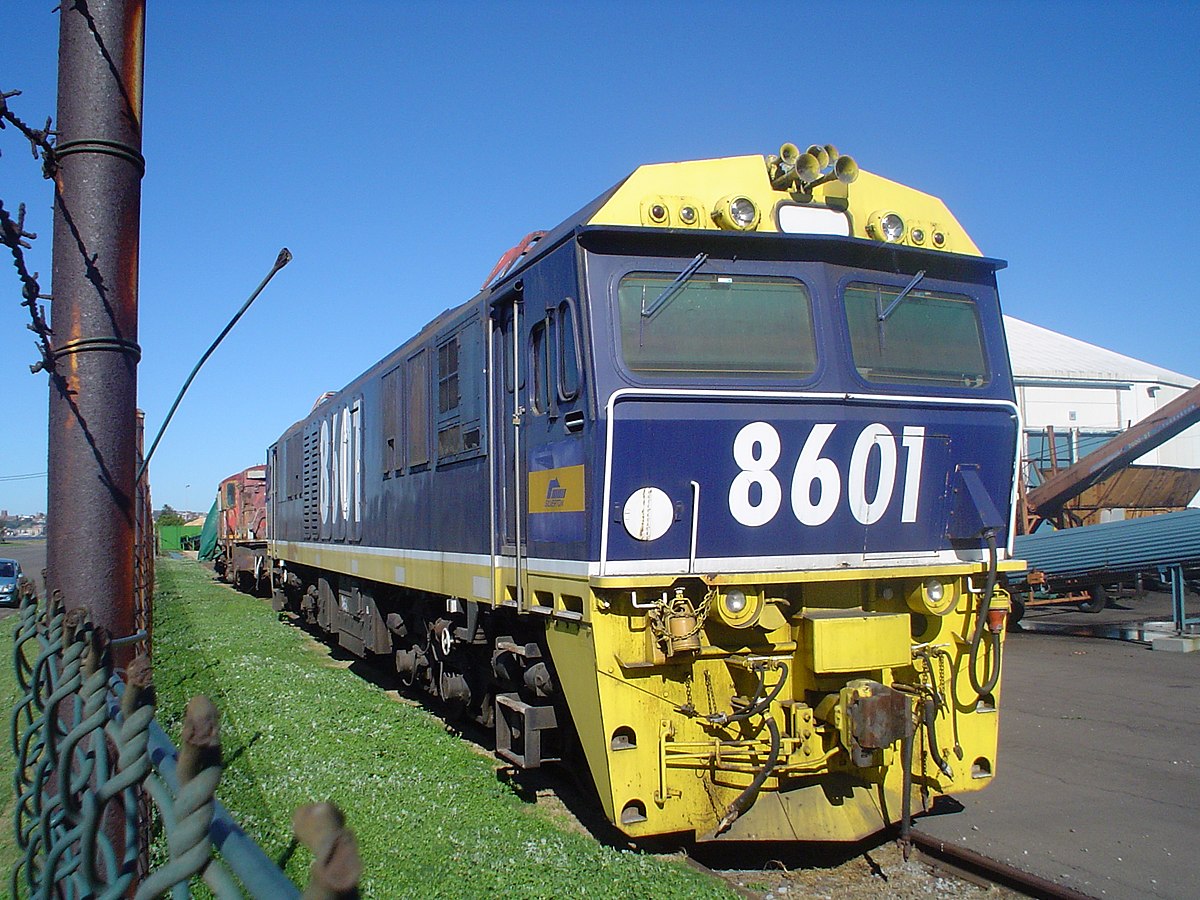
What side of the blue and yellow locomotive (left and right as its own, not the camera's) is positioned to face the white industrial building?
left

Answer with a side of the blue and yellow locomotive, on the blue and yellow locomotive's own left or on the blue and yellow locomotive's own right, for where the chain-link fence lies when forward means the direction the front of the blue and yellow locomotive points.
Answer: on the blue and yellow locomotive's own right

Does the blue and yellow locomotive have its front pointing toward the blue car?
no

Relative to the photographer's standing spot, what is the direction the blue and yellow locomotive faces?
facing the viewer and to the right of the viewer
